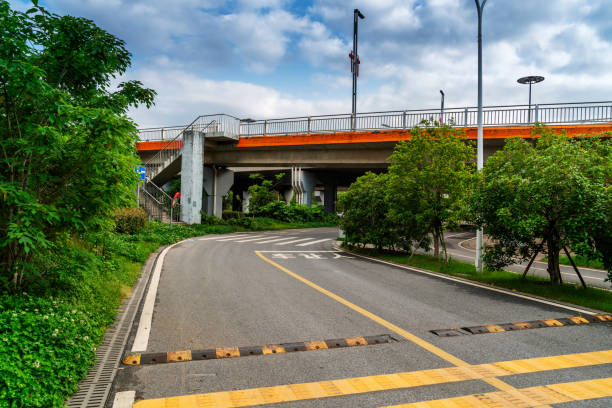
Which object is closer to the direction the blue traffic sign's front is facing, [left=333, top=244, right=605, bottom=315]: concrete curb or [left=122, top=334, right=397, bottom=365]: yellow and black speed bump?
the yellow and black speed bump

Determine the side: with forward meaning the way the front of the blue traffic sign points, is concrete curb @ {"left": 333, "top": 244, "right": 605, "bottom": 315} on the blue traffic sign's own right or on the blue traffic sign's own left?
on the blue traffic sign's own left

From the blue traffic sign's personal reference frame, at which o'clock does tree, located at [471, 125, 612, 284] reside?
The tree is roughly at 10 o'clock from the blue traffic sign.

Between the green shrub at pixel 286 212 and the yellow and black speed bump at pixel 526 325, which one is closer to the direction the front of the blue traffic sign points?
the yellow and black speed bump

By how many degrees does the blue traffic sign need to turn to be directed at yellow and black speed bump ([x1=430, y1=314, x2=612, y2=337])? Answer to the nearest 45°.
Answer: approximately 45° to its left

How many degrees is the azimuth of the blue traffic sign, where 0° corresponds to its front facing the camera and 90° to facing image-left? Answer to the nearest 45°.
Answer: approximately 0°

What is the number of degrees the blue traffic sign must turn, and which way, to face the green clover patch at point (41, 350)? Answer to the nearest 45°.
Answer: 0° — it already faces it

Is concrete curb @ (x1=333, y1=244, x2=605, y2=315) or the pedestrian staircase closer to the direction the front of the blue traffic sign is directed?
the concrete curb

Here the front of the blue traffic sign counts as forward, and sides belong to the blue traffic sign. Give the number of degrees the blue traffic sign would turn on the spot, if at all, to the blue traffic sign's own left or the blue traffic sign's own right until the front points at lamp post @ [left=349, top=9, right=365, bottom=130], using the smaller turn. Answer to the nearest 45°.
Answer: approximately 135° to the blue traffic sign's own left
